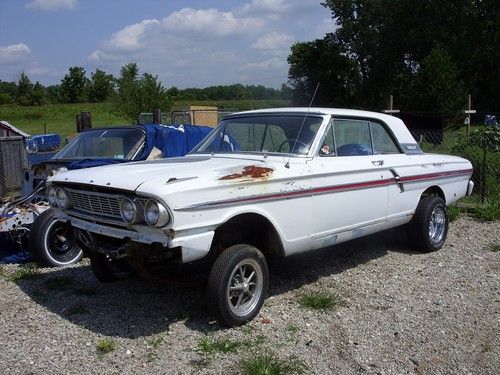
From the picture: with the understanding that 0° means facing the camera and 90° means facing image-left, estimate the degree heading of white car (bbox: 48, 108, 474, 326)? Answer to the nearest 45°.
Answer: approximately 45°

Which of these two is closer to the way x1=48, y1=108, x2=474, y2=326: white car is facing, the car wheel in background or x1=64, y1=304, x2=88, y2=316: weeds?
the weeds

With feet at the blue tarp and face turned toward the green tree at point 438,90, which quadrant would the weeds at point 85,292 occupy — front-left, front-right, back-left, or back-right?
back-right

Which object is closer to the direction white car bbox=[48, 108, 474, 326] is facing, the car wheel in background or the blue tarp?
the car wheel in background

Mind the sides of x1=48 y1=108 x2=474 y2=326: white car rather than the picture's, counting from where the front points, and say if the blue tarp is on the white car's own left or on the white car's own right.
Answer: on the white car's own right

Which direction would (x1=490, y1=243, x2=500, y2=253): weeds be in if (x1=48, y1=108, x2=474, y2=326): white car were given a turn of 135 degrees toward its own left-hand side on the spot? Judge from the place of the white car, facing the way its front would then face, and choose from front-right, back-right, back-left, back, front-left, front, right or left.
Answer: front-left

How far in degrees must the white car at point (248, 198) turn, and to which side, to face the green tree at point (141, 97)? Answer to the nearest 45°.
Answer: approximately 135° to its right

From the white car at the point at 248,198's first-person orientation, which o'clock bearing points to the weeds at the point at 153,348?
The weeds is roughly at 12 o'clock from the white car.

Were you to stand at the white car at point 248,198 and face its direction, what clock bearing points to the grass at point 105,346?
The grass is roughly at 12 o'clock from the white car.

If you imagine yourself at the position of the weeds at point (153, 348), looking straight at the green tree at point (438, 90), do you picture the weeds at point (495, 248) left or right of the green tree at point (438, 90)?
right
